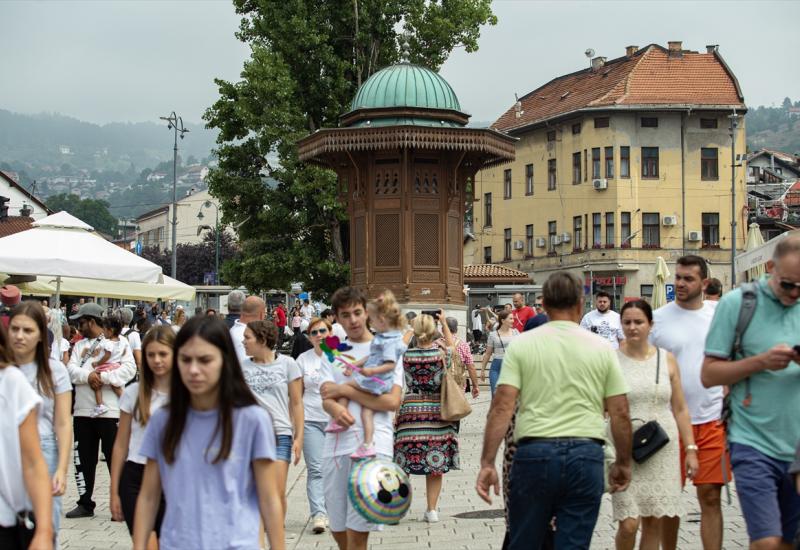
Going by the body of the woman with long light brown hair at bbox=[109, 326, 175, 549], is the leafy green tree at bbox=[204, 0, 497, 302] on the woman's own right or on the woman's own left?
on the woman's own left

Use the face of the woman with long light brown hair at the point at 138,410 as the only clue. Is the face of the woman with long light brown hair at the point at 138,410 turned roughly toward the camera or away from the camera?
toward the camera

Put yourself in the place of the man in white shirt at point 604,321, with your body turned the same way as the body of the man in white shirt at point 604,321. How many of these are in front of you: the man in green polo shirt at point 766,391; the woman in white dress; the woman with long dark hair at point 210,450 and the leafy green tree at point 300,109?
3

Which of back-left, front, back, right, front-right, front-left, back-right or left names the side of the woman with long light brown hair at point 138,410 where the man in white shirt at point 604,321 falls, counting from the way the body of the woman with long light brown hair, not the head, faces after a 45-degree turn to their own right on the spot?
back-left

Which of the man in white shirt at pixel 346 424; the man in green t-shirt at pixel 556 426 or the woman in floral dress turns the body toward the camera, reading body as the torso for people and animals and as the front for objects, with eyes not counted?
the man in white shirt

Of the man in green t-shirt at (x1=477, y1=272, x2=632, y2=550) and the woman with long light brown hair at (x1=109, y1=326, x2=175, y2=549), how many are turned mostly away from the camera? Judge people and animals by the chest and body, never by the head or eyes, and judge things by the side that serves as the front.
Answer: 1

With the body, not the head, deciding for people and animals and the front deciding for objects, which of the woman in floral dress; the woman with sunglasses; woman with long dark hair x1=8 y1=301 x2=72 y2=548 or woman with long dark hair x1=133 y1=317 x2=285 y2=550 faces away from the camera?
the woman in floral dress

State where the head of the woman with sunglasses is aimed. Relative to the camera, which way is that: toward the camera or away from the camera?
toward the camera

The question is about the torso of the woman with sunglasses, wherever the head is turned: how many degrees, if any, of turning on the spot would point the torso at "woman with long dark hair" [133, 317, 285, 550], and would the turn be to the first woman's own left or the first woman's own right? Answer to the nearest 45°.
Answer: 0° — they already face them

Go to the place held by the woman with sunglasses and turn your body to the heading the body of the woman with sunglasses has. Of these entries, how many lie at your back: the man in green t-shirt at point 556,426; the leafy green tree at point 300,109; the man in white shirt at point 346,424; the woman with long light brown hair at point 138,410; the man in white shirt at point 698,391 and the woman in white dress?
1

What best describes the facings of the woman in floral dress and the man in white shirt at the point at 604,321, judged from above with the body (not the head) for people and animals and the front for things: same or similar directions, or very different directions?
very different directions

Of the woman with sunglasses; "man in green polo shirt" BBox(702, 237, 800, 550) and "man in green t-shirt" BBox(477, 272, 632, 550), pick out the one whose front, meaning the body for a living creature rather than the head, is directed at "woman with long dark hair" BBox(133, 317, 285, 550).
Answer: the woman with sunglasses

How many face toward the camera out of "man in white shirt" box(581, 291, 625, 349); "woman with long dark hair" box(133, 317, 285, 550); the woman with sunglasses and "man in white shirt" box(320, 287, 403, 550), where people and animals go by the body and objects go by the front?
4

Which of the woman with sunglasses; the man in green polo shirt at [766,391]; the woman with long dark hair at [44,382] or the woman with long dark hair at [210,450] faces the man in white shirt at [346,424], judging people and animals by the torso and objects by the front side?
the woman with sunglasses

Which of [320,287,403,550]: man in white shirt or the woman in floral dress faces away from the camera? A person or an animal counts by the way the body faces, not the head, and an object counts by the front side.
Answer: the woman in floral dress

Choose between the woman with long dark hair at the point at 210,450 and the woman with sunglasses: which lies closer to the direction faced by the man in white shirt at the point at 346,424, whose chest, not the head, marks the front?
the woman with long dark hair

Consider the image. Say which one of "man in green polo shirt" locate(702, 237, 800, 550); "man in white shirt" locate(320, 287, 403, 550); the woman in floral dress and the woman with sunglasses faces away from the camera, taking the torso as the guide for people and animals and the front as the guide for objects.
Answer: the woman in floral dress

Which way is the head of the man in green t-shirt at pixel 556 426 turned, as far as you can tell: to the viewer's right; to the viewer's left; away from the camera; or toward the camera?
away from the camera

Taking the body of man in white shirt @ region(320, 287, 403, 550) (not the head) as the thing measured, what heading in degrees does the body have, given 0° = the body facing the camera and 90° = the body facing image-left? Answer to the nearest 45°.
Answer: approximately 0°

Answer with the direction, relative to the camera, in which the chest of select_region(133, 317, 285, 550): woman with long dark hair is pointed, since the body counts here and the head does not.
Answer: toward the camera

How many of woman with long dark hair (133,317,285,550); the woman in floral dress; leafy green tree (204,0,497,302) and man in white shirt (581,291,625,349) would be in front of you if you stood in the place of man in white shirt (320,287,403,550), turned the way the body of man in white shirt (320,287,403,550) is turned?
1

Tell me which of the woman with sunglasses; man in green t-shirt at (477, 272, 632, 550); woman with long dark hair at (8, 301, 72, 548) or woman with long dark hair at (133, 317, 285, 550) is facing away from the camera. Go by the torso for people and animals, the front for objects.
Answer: the man in green t-shirt

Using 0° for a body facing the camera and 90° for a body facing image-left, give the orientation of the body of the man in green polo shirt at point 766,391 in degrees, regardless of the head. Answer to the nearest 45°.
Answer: approximately 315°
